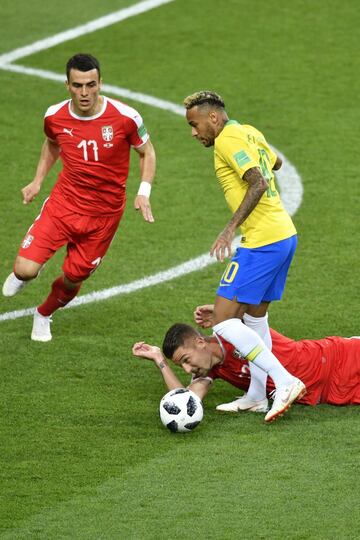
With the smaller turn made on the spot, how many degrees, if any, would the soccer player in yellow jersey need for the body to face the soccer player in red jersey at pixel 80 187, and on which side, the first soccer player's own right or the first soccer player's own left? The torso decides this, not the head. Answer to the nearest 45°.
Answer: approximately 45° to the first soccer player's own right

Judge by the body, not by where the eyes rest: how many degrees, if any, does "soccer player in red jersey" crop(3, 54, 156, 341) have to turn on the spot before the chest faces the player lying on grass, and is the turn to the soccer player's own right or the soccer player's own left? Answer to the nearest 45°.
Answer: approximately 45° to the soccer player's own left

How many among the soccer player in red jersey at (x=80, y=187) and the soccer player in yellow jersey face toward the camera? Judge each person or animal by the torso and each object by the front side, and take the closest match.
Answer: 1

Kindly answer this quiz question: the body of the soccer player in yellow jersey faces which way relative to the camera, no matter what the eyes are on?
to the viewer's left

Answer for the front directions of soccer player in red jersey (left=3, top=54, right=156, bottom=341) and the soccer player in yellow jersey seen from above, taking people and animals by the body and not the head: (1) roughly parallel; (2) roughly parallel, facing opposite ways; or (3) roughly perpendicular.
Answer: roughly perpendicular

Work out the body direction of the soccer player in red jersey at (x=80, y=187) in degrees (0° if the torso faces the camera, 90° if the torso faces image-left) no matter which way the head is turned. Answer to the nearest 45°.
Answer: approximately 0°
